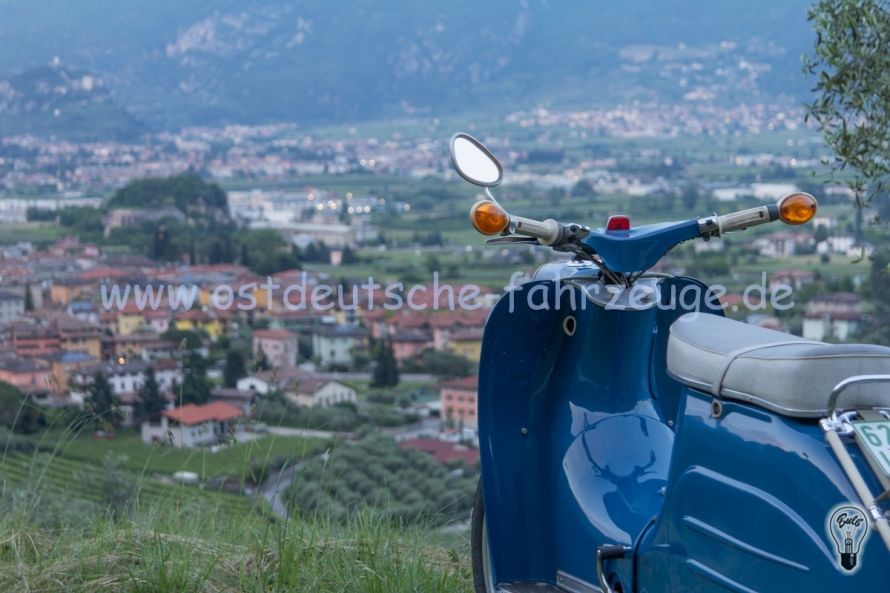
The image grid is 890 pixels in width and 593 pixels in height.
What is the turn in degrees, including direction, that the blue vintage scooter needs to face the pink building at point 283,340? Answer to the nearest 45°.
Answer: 0° — it already faces it

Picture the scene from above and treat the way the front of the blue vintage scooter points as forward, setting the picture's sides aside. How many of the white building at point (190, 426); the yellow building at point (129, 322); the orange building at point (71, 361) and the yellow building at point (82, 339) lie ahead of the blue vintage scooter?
4

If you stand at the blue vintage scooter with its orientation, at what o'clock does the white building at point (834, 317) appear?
The white building is roughly at 2 o'clock from the blue vintage scooter.

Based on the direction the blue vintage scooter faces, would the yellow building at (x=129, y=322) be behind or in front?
in front

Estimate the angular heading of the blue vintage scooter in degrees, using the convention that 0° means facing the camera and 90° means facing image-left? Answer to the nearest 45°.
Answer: approximately 135°

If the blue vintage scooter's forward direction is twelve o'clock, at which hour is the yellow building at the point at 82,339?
The yellow building is roughly at 12 o'clock from the blue vintage scooter.

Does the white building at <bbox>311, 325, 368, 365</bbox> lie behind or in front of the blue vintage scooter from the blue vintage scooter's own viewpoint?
in front

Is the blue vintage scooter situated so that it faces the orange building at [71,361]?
yes

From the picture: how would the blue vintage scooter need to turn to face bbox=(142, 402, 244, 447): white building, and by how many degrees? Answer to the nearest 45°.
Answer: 0° — it already faces it

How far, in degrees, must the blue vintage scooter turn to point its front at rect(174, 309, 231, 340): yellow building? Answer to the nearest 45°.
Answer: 0° — it already faces it
